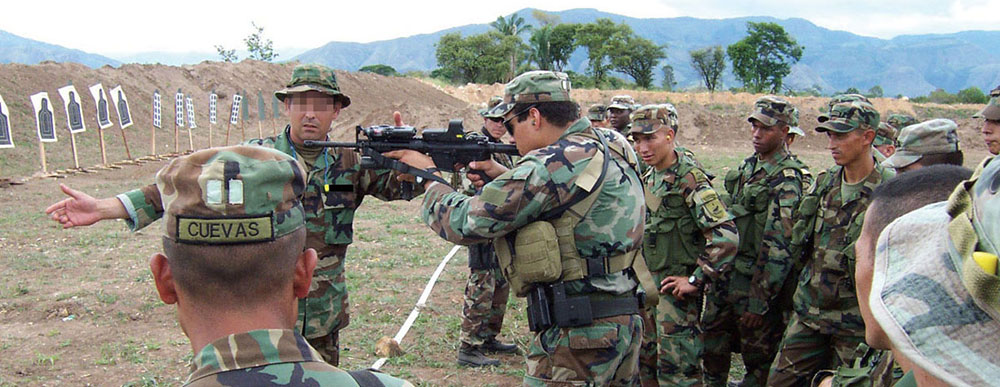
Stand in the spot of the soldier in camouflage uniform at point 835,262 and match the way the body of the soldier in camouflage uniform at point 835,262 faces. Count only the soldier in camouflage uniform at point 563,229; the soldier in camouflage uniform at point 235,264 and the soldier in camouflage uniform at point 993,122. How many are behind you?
1

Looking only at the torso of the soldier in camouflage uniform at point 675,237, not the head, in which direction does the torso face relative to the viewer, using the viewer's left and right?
facing the viewer and to the left of the viewer

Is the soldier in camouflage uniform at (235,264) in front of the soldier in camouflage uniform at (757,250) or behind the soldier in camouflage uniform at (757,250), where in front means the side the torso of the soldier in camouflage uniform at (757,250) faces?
in front

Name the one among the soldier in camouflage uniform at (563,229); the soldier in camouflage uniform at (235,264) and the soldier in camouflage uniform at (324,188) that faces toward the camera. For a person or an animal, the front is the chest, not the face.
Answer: the soldier in camouflage uniform at (324,188)

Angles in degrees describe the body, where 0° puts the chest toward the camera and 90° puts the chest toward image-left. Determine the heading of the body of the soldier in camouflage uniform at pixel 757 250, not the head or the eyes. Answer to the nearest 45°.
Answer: approximately 45°

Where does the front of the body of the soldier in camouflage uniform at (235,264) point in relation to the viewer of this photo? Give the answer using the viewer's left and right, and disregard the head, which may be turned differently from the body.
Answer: facing away from the viewer

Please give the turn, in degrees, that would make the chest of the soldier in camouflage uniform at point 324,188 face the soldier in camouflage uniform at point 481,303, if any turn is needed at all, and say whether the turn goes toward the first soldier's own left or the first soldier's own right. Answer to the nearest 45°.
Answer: approximately 135° to the first soldier's own left

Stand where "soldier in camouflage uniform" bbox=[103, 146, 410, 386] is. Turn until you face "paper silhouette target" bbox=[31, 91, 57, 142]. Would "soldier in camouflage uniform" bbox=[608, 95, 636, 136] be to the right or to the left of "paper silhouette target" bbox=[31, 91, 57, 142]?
right

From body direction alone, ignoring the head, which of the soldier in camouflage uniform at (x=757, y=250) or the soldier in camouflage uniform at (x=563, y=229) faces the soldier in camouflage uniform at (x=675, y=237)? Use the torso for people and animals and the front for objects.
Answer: the soldier in camouflage uniform at (x=757, y=250)

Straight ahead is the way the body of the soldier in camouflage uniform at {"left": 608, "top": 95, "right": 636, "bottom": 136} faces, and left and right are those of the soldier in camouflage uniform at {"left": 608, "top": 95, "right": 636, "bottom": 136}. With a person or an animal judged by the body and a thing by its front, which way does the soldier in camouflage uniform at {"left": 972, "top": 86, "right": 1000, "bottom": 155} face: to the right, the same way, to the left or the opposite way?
to the right

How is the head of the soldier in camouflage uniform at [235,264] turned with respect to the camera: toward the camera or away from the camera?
away from the camera

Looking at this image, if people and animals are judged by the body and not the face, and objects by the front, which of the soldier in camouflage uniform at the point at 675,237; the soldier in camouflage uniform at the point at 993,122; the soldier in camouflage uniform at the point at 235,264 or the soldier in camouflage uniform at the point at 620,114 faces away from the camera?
the soldier in camouflage uniform at the point at 235,264

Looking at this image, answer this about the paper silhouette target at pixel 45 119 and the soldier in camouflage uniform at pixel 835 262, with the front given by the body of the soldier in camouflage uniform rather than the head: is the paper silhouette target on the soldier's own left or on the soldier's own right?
on the soldier's own right

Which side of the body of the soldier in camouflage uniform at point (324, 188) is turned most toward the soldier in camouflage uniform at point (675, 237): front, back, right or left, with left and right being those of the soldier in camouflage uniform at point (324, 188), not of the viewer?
left

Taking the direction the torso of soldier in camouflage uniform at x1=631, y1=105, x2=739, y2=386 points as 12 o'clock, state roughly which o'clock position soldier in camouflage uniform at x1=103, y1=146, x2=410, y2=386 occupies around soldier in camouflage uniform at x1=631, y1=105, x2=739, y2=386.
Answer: soldier in camouflage uniform at x1=103, y1=146, x2=410, y2=386 is roughly at 11 o'clock from soldier in camouflage uniform at x1=631, y1=105, x2=739, y2=386.
